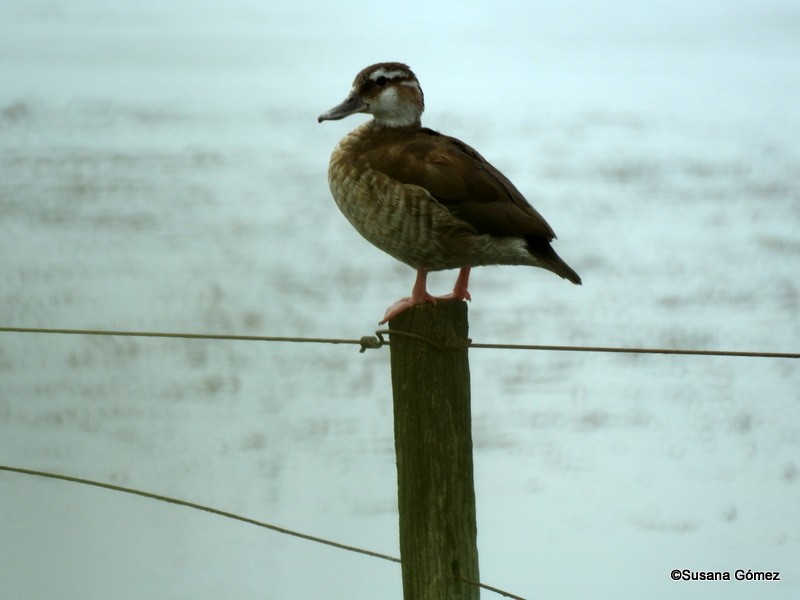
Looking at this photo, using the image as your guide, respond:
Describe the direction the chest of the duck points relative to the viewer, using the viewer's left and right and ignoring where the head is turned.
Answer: facing to the left of the viewer
